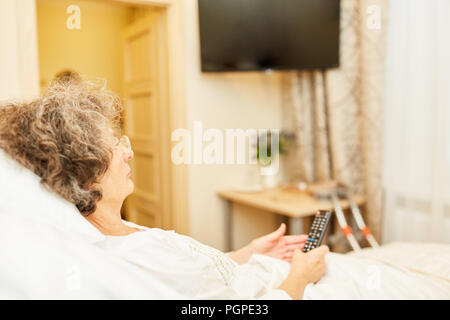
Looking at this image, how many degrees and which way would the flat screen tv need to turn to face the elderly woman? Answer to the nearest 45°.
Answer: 0° — it already faces them

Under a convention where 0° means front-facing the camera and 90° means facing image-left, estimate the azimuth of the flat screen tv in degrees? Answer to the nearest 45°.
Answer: approximately 0°

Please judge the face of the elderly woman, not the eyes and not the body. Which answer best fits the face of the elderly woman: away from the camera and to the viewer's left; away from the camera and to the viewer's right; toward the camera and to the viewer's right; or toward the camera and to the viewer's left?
away from the camera and to the viewer's right
